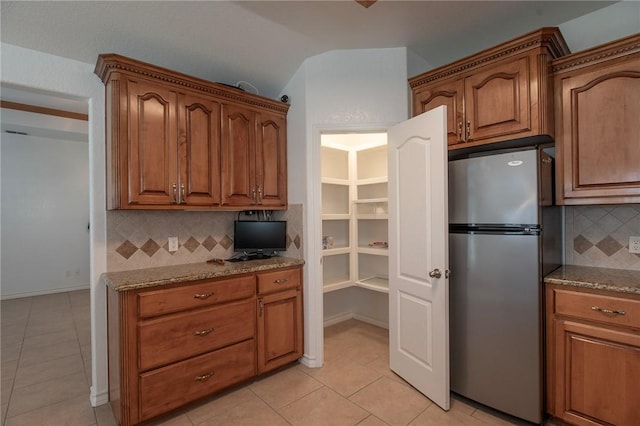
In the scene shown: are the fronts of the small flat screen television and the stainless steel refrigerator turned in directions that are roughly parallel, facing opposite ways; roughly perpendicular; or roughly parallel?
roughly perpendicular

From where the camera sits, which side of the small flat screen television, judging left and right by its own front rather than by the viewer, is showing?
front

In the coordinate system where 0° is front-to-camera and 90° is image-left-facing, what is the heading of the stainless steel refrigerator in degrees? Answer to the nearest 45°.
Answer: approximately 45°

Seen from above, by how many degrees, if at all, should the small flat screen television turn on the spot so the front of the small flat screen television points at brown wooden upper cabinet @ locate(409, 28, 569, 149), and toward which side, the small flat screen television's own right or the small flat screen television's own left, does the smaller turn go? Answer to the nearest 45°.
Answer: approximately 45° to the small flat screen television's own left

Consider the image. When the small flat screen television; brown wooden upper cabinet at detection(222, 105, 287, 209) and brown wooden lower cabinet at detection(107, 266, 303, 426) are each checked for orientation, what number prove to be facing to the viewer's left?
0

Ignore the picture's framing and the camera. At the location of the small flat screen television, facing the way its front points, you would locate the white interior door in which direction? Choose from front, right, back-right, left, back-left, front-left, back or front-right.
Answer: front-left

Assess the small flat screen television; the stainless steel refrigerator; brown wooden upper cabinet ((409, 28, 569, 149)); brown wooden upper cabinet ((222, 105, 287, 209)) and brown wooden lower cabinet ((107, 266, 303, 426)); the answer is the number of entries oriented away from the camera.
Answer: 0

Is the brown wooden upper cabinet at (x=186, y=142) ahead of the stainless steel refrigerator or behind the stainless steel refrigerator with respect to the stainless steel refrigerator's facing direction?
ahead

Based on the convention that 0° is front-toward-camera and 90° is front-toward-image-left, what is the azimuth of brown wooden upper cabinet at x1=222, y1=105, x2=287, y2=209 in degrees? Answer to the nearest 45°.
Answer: approximately 315°

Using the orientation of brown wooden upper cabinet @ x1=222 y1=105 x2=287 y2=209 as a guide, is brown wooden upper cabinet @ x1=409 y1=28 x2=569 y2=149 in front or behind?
in front
